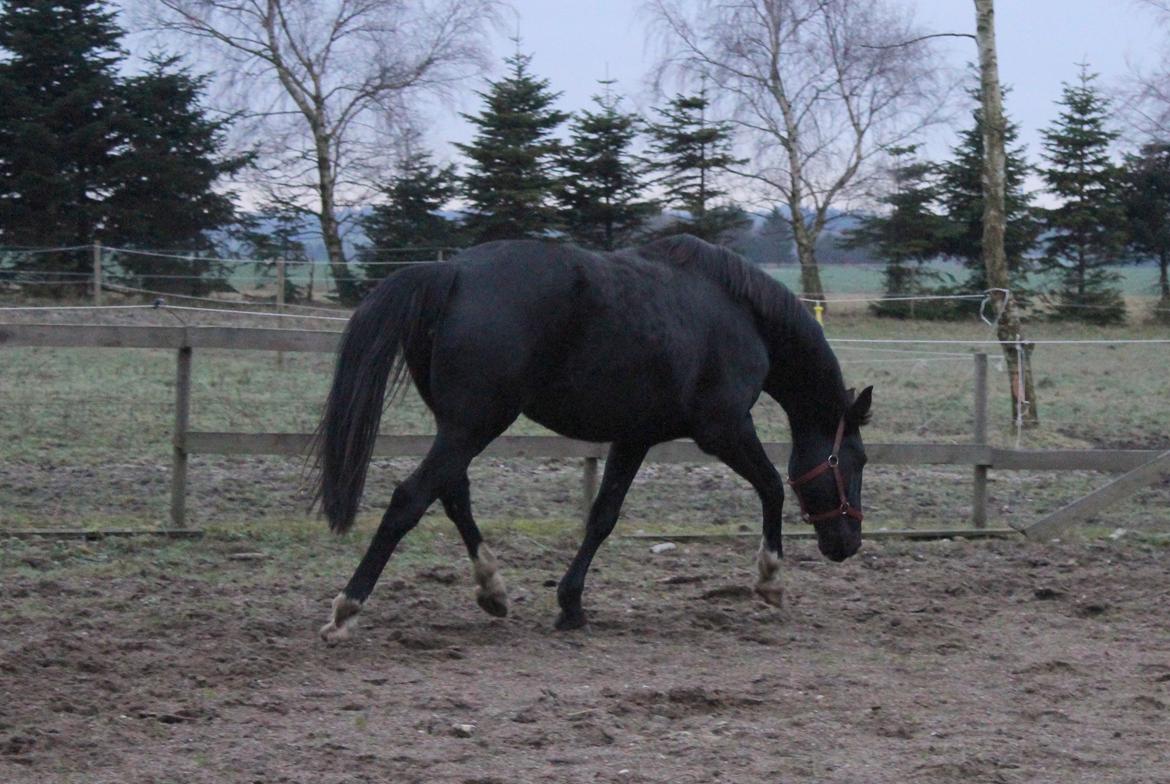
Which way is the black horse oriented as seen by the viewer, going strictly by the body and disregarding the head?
to the viewer's right

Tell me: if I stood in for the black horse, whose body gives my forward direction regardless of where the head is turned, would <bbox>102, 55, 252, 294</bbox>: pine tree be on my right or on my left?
on my left

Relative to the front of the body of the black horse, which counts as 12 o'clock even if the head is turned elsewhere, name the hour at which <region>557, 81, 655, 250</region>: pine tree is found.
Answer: The pine tree is roughly at 9 o'clock from the black horse.

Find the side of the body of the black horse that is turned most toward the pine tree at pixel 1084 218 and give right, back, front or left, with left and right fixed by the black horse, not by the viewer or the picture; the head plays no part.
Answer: left

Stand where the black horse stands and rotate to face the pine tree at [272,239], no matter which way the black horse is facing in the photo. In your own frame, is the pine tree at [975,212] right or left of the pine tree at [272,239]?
right

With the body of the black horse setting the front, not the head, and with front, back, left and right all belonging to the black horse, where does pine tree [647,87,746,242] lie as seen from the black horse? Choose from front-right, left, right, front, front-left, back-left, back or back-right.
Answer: left

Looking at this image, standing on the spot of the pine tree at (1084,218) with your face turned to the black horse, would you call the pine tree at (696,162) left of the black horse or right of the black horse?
right

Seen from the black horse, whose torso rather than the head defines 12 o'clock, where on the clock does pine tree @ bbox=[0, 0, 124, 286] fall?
The pine tree is roughly at 8 o'clock from the black horse.

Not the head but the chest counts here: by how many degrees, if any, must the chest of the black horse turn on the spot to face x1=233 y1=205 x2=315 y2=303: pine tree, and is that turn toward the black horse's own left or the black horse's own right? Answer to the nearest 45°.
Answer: approximately 90° to the black horse's own left

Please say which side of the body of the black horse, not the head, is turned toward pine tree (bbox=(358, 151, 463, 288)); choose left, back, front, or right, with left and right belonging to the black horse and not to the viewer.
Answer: left

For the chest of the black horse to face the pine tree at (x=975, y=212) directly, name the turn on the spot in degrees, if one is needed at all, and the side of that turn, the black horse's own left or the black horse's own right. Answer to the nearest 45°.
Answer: approximately 90° to the black horse's own left
